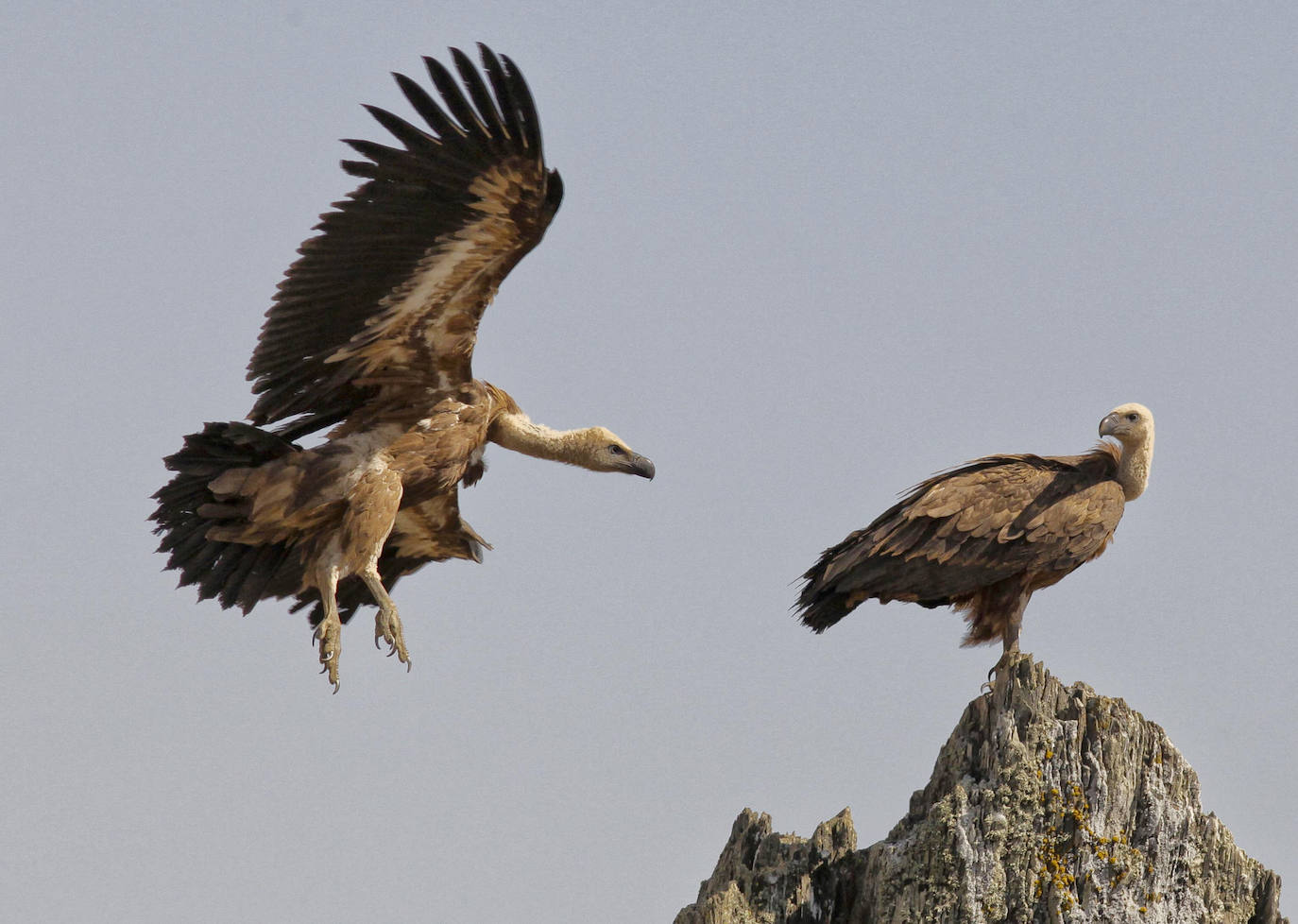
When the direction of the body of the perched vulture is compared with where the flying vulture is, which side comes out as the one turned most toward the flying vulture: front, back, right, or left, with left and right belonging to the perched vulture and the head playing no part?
back

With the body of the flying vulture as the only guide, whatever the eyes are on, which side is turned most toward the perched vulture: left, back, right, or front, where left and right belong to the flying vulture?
front

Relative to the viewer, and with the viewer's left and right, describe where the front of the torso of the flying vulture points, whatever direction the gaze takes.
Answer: facing to the right of the viewer

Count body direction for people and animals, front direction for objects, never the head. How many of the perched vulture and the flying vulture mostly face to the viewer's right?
2

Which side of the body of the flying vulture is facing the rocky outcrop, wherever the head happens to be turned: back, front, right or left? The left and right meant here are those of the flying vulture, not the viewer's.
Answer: front

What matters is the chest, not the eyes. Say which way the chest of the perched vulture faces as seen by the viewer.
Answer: to the viewer's right
